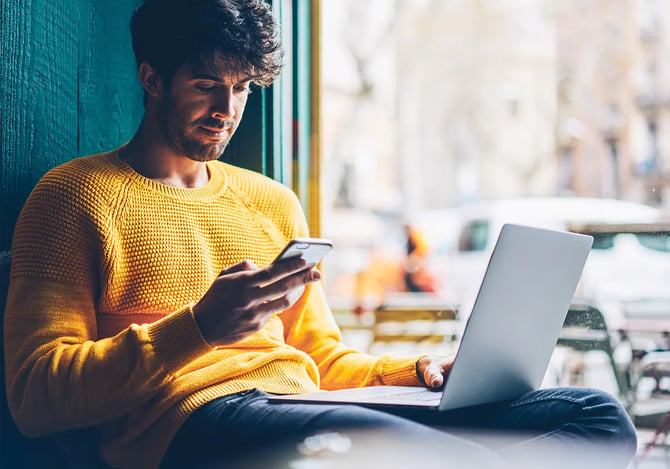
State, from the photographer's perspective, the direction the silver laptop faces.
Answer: facing away from the viewer and to the left of the viewer

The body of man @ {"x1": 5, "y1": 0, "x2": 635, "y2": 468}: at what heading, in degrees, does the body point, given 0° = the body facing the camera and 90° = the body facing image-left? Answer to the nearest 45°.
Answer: approximately 315°

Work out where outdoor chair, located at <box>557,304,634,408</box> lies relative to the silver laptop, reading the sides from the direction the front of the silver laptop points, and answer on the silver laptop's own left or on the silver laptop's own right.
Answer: on the silver laptop's own right

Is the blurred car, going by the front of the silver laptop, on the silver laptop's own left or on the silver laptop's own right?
on the silver laptop's own right

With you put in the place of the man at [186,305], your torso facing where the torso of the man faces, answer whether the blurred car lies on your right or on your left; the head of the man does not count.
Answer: on your left

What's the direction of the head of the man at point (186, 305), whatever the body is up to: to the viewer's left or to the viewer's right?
to the viewer's right

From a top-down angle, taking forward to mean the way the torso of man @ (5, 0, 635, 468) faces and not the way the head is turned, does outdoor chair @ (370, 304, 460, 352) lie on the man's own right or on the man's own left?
on the man's own left
